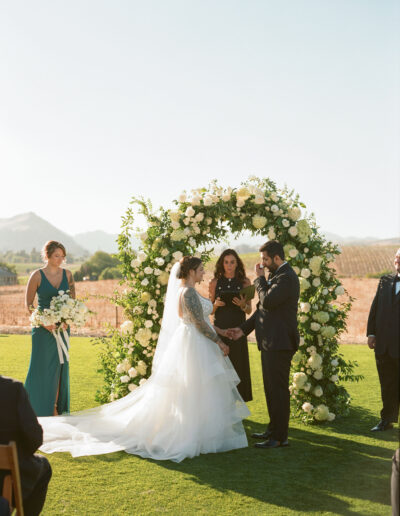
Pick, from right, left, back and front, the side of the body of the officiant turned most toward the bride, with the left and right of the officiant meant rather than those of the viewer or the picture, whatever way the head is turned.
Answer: front

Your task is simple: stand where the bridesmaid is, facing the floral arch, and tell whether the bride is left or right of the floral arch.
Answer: right

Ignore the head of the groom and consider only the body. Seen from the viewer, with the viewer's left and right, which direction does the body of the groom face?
facing to the left of the viewer

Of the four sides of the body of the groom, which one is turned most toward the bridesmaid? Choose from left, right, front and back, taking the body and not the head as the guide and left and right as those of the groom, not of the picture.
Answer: front

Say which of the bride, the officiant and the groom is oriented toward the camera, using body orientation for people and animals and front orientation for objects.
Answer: the officiant

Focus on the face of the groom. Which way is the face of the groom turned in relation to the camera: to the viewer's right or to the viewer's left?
to the viewer's left

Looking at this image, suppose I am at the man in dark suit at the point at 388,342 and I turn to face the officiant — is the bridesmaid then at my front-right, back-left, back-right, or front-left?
front-left

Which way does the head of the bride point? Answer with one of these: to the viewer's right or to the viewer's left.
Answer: to the viewer's right

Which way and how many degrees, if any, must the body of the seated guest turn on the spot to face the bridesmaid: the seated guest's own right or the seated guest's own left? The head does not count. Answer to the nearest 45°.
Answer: approximately 45° to the seated guest's own left

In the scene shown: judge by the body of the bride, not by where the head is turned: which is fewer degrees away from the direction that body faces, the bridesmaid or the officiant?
the officiant

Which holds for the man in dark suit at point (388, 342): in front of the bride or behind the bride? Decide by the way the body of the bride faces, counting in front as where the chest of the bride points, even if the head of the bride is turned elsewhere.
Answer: in front

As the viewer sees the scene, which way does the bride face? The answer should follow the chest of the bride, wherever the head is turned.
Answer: to the viewer's right

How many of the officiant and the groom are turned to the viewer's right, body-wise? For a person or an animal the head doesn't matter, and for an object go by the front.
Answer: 0

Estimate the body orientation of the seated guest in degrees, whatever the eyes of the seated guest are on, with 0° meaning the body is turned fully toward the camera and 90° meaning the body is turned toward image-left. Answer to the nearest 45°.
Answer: approximately 225°

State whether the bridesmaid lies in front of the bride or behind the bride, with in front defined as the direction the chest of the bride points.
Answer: behind

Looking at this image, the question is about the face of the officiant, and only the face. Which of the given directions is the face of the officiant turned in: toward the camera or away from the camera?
toward the camera

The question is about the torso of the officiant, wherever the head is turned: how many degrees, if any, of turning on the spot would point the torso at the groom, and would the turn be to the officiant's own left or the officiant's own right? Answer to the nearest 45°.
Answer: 0° — they already face them

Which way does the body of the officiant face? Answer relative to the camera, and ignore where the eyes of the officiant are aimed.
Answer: toward the camera
